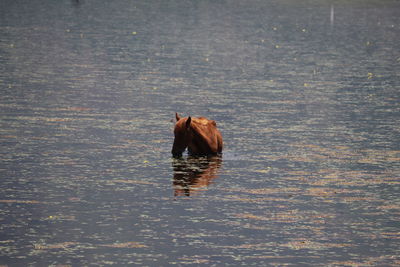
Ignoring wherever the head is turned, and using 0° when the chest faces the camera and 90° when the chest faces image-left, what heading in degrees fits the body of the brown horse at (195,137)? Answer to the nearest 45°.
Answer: approximately 45°
